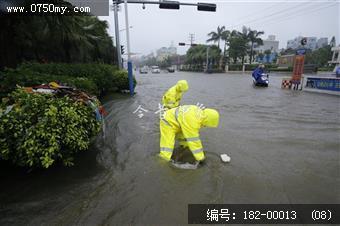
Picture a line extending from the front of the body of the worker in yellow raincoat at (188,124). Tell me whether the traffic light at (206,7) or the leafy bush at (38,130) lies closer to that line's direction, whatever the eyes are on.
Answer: the traffic light

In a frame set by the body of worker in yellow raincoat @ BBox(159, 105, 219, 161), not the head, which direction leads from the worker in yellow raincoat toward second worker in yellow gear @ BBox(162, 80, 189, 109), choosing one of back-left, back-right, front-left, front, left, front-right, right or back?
left

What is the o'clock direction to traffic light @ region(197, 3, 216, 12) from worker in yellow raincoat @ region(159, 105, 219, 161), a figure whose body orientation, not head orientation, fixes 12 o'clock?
The traffic light is roughly at 9 o'clock from the worker in yellow raincoat.

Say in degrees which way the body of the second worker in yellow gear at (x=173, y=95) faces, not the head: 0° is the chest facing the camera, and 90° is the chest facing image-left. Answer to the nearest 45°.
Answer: approximately 270°

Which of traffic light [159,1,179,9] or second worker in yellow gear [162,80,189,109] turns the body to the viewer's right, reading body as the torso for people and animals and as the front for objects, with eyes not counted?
the second worker in yellow gear

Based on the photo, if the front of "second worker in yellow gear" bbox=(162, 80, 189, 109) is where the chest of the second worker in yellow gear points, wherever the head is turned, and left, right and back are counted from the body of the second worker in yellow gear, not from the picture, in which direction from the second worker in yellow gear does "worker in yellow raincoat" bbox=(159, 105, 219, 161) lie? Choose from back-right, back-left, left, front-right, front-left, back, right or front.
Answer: right

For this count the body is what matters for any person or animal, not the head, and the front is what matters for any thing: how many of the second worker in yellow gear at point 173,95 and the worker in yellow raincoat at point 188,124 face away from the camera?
0

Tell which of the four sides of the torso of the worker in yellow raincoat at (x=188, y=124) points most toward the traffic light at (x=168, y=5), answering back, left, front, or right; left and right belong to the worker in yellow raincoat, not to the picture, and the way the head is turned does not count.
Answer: left

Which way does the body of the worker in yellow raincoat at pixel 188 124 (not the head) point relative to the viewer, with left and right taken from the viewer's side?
facing to the right of the viewer
